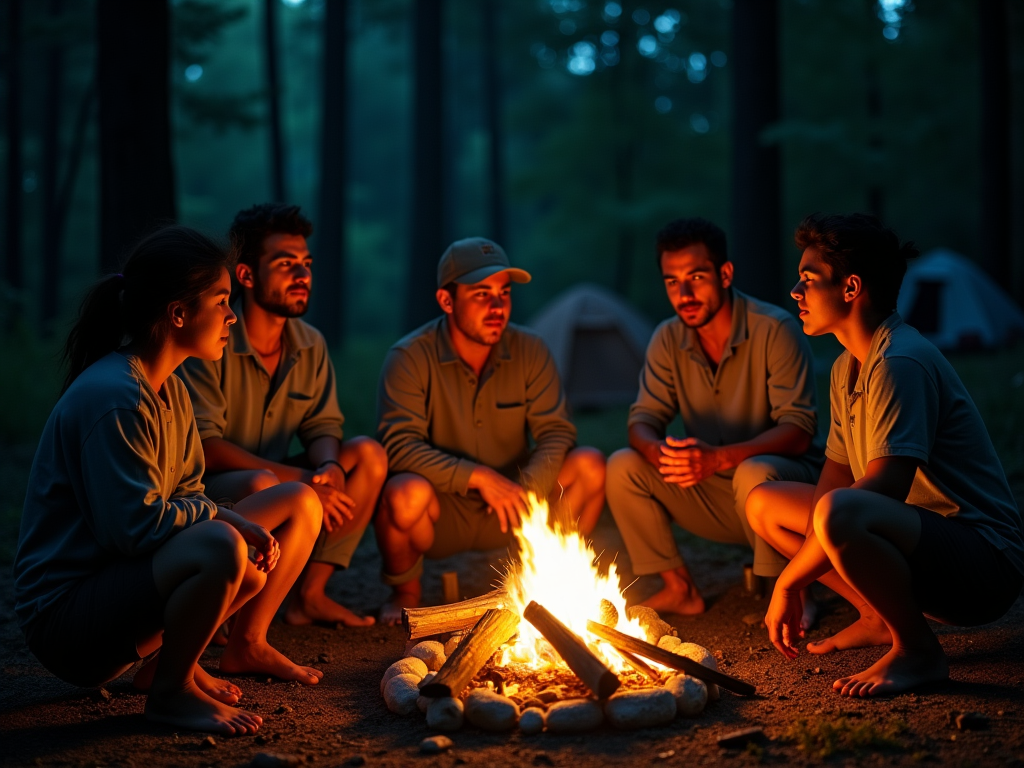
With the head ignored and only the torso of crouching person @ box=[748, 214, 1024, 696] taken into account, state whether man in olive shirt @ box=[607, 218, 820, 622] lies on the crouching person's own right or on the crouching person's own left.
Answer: on the crouching person's own right

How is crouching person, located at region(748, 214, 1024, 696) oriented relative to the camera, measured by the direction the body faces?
to the viewer's left

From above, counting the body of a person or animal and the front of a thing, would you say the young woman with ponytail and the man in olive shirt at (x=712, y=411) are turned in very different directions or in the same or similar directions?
very different directions

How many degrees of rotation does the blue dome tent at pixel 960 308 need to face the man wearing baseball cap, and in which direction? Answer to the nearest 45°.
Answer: approximately 45° to its left

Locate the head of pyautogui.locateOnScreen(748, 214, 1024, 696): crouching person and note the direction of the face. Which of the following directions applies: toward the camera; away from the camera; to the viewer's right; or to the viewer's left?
to the viewer's left

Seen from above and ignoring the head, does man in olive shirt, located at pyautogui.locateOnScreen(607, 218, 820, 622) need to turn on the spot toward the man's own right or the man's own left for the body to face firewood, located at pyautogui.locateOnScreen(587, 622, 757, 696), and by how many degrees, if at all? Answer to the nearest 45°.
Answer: approximately 45° to the man's own left

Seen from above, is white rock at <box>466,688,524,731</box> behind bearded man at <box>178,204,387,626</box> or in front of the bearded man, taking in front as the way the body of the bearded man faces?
in front

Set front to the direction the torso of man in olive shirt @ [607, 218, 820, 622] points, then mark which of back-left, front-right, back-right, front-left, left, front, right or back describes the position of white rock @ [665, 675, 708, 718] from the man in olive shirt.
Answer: front-left

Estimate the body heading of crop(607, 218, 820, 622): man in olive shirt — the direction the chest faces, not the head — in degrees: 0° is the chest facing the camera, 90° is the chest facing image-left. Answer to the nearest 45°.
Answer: approximately 45°

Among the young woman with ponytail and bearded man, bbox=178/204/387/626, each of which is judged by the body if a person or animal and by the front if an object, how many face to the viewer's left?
0

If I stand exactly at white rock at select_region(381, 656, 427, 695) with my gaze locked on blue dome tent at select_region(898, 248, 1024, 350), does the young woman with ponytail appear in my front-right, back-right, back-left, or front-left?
back-left

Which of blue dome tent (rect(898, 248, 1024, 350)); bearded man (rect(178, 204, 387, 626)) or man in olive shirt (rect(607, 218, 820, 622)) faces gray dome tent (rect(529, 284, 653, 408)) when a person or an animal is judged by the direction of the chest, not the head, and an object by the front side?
blue dome tent (rect(898, 248, 1024, 350))
